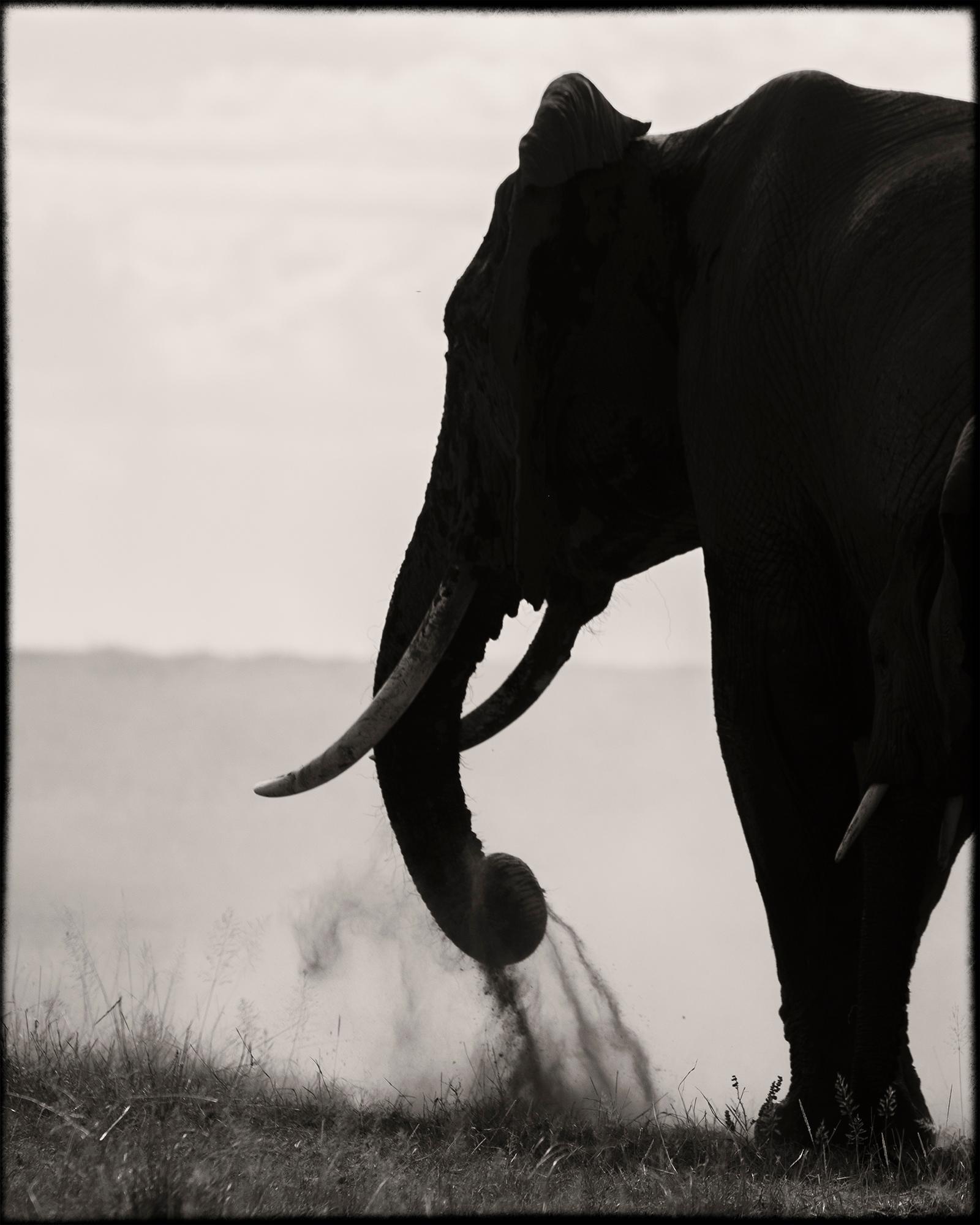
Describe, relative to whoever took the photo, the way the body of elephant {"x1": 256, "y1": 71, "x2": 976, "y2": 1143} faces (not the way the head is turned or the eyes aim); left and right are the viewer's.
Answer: facing to the left of the viewer
